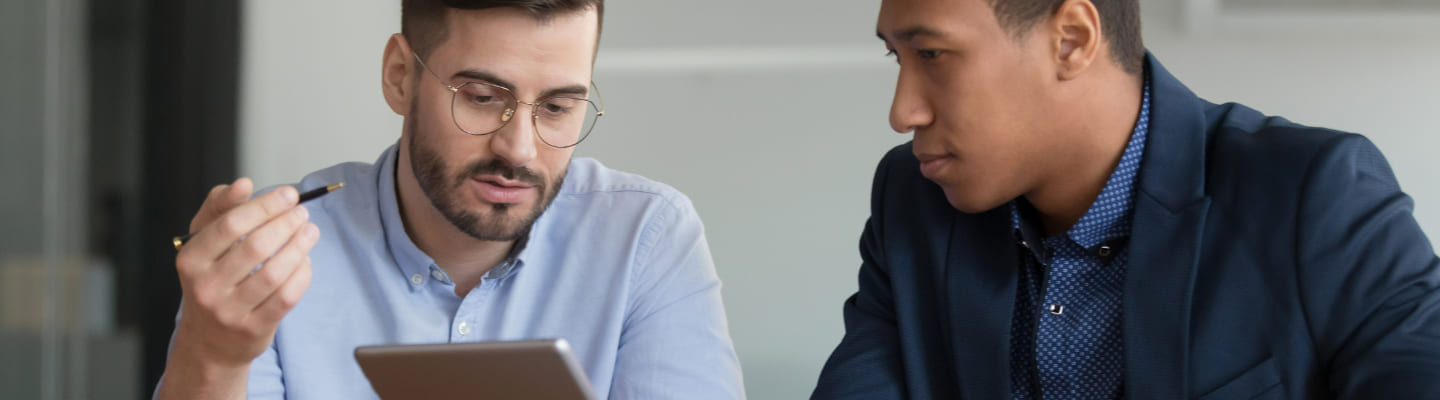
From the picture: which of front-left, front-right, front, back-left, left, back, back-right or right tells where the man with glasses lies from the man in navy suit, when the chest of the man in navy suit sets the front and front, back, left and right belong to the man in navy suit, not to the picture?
front-right

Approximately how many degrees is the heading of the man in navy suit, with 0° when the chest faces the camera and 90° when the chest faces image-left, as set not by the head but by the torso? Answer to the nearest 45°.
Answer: approximately 45°

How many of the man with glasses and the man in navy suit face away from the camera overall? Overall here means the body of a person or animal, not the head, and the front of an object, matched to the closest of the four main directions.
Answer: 0

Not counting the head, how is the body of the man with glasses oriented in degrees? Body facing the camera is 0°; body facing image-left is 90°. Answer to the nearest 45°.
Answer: approximately 0°

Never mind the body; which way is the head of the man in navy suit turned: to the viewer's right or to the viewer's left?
to the viewer's left

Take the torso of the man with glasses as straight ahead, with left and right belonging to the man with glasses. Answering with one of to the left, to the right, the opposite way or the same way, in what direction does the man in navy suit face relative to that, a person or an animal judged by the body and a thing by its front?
to the right

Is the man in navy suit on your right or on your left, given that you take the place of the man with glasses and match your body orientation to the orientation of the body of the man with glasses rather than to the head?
on your left
